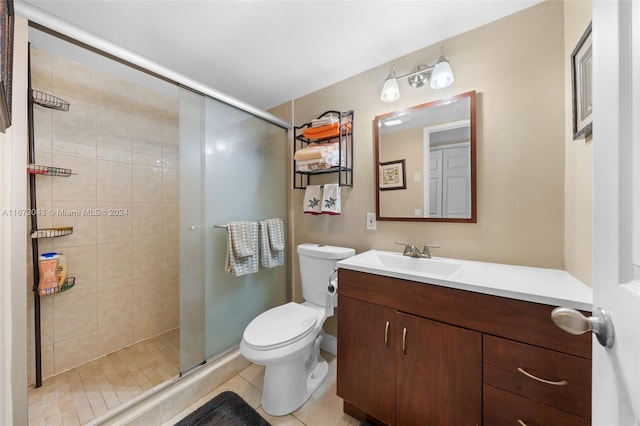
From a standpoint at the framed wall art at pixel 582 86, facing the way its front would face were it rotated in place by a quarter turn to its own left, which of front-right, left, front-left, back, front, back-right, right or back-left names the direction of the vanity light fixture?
right

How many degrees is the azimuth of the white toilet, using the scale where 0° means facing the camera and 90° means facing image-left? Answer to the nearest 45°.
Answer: approximately 45°

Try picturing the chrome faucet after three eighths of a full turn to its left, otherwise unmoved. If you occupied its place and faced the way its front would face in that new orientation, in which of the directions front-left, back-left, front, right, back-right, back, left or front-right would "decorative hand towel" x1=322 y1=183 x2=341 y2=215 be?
back

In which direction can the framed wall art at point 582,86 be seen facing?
to the viewer's left

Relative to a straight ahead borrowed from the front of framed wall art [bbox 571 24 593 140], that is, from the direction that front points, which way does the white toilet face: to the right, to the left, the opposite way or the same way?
to the left

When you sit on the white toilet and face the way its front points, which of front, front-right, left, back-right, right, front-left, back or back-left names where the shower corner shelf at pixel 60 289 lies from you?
front-right

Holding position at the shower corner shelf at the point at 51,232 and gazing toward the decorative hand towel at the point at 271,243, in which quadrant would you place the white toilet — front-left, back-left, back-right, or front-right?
front-right

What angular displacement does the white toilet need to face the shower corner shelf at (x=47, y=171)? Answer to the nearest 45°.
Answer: approximately 45° to its right

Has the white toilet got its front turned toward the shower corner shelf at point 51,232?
no

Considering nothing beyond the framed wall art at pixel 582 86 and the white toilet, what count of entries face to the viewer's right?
0

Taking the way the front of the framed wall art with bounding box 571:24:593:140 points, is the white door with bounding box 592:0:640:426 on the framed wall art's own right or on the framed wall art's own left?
on the framed wall art's own left

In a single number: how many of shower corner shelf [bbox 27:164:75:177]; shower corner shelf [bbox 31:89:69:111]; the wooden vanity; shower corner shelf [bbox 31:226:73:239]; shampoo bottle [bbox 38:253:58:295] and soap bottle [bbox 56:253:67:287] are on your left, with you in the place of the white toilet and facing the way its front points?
1

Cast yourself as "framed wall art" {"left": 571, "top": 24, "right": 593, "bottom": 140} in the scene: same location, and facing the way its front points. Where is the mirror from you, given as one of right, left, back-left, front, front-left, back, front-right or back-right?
front

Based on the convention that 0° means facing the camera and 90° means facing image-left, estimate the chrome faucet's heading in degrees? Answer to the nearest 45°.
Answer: approximately 45°

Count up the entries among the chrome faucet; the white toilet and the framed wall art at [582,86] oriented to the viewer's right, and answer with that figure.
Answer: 0

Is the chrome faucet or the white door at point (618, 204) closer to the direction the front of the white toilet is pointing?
the white door
